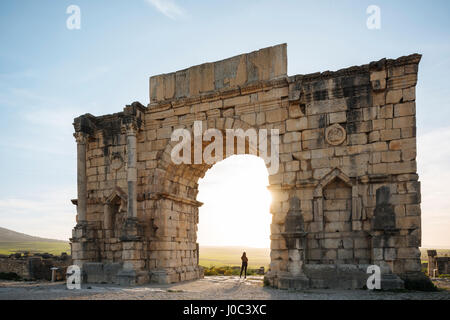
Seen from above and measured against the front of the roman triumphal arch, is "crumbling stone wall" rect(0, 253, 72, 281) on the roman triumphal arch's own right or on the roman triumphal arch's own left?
on the roman triumphal arch's own right

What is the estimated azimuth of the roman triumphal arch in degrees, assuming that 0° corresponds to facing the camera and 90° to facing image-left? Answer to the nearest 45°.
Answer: approximately 45°

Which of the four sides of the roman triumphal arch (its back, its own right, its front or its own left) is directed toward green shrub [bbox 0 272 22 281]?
right
